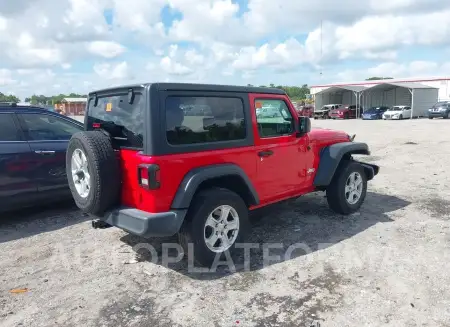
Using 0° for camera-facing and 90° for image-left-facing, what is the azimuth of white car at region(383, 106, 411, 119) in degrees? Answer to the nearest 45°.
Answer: approximately 45°

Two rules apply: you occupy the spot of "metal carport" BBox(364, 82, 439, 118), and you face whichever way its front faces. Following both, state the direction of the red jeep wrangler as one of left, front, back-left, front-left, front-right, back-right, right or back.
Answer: front-left

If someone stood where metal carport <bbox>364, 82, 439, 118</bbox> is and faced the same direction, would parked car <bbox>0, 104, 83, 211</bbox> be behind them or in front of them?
in front

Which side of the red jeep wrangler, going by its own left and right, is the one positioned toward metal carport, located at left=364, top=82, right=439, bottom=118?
front

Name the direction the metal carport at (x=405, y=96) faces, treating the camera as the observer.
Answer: facing the viewer and to the left of the viewer

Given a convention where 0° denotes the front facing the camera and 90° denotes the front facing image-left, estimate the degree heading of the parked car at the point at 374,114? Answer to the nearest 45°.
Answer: approximately 45°

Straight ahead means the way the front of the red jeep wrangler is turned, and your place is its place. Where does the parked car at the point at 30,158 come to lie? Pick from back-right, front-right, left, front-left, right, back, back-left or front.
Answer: left
